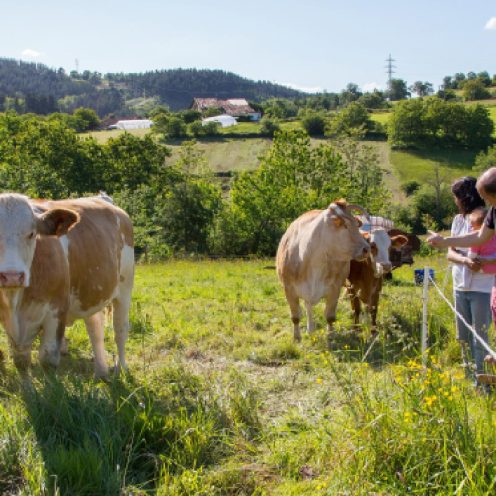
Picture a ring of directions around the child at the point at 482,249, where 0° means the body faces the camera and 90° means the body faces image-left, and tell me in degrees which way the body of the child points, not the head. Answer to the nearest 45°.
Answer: approximately 90°

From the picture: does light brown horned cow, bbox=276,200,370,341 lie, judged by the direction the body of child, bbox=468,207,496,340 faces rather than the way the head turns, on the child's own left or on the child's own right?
on the child's own right

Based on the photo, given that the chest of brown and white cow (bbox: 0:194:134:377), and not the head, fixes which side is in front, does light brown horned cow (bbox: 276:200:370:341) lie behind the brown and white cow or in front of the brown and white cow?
behind

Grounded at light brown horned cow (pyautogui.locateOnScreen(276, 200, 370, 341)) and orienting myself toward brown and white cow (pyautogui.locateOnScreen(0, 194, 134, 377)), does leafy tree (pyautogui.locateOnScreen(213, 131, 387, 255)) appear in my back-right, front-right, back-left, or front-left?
back-right

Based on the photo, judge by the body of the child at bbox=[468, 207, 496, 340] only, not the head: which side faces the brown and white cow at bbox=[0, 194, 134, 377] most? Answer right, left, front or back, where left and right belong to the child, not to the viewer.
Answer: front

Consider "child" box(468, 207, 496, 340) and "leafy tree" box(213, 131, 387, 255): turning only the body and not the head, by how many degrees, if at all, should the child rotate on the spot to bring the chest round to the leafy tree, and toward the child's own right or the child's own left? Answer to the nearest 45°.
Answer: approximately 90° to the child's own right

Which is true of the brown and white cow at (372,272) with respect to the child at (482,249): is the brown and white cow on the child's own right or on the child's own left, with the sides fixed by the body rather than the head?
on the child's own right

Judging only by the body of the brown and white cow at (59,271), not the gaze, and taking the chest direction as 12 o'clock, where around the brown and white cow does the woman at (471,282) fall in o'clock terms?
The woman is roughly at 8 o'clock from the brown and white cow.

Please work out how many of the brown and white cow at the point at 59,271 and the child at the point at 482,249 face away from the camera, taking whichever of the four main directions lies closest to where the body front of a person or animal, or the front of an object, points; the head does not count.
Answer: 0

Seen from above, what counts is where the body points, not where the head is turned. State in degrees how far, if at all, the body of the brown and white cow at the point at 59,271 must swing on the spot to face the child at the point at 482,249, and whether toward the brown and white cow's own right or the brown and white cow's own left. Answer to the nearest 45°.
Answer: approximately 135° to the brown and white cow's own left

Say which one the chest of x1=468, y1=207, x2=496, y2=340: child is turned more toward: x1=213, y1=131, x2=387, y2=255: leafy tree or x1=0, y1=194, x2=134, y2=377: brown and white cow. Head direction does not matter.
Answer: the brown and white cow

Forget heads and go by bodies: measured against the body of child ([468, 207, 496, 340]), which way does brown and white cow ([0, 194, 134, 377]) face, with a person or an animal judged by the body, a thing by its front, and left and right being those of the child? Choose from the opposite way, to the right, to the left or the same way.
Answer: to the left

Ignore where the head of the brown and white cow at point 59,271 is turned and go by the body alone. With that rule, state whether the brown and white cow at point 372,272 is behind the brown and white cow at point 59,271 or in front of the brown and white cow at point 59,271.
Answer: behind
